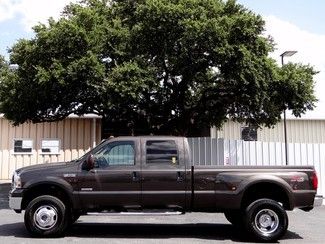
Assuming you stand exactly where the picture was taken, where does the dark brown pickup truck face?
facing to the left of the viewer

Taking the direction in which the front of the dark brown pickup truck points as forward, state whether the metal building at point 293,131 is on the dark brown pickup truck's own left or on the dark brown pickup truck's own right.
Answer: on the dark brown pickup truck's own right

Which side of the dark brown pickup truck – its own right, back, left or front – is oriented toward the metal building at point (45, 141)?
right
